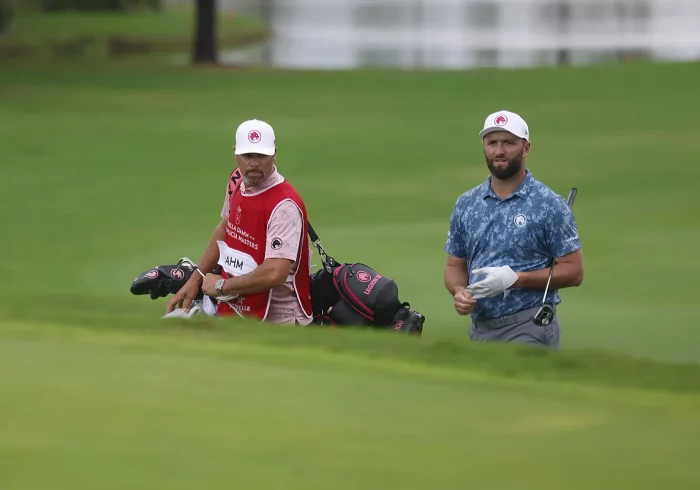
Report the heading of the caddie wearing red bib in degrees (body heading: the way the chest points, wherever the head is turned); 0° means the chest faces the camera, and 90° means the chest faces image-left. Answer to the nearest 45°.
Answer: approximately 45°

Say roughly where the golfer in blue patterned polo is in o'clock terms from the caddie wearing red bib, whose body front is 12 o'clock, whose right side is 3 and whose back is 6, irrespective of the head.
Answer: The golfer in blue patterned polo is roughly at 8 o'clock from the caddie wearing red bib.
